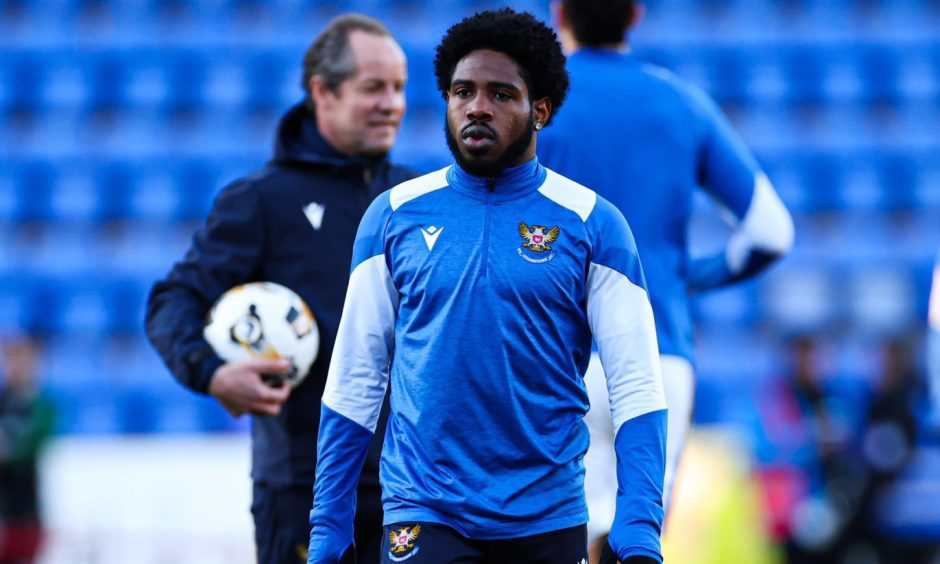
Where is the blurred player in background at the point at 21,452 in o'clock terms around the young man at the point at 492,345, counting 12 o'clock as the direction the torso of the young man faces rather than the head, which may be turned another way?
The blurred player in background is roughly at 5 o'clock from the young man.

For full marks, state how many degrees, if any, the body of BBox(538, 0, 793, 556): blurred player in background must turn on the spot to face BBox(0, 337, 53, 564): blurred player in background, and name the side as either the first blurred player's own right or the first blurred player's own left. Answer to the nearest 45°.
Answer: approximately 45° to the first blurred player's own left

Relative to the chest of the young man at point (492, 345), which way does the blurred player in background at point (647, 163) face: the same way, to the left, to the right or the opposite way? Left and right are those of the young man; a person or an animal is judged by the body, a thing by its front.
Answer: the opposite way

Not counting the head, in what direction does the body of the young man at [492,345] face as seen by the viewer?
toward the camera

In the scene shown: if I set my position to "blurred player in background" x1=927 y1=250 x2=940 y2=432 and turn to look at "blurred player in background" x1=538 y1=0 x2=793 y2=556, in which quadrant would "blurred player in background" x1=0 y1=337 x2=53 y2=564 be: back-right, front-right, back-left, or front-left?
front-right

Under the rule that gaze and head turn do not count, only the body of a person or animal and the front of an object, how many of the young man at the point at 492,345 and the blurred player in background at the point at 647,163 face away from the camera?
1

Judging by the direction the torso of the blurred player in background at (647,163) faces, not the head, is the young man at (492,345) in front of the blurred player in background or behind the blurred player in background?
behind

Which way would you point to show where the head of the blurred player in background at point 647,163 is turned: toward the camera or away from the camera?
away from the camera

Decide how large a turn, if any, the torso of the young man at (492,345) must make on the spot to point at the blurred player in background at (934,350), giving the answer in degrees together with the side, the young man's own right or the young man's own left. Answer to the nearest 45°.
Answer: approximately 135° to the young man's own left

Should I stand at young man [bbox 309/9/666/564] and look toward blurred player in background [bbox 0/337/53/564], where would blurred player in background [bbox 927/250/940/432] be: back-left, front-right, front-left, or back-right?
front-right

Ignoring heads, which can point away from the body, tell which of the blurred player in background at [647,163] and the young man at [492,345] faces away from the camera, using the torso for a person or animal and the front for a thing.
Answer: the blurred player in background

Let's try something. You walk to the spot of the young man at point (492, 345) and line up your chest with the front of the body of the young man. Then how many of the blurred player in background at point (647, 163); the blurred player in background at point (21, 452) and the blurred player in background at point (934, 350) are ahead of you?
0

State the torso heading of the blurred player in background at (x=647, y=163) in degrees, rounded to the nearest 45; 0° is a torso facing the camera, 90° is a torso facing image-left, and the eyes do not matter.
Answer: approximately 180°
